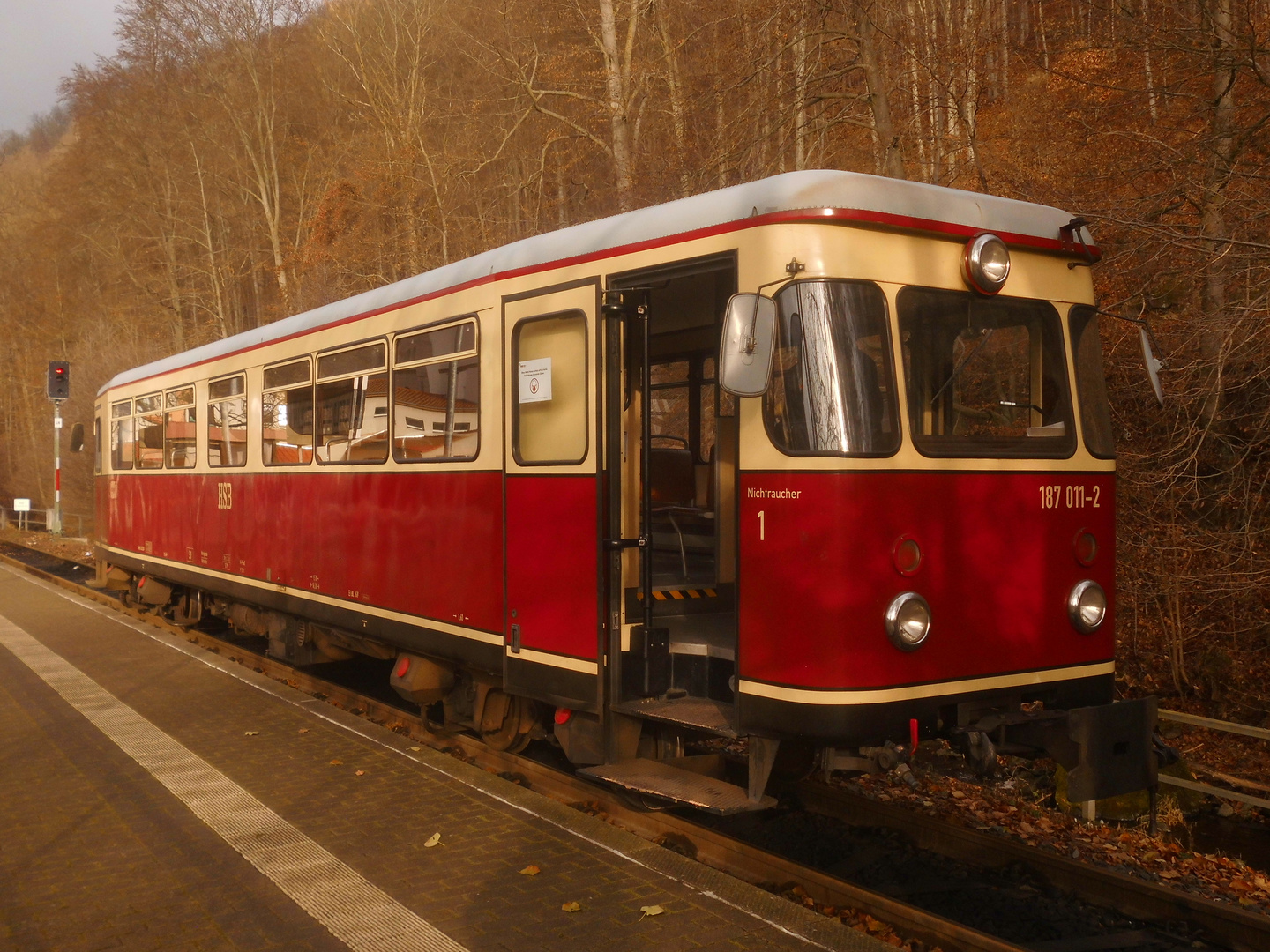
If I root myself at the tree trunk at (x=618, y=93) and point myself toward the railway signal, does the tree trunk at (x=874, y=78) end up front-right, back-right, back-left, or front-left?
back-left

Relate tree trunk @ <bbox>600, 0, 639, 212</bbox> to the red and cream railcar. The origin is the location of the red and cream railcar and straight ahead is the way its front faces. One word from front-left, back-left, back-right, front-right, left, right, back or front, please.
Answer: back-left

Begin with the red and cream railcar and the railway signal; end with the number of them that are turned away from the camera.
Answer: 0

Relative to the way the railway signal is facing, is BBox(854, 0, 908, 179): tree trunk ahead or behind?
ahead

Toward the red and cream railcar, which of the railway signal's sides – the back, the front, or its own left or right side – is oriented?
front

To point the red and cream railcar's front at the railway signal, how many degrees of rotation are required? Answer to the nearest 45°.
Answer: approximately 180°

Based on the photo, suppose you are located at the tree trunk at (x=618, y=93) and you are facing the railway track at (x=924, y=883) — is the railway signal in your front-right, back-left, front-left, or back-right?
back-right

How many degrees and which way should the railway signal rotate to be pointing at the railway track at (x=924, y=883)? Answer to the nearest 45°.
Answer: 0° — it already faces it

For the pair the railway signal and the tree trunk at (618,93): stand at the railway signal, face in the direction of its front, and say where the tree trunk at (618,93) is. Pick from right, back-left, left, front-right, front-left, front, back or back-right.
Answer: front-left

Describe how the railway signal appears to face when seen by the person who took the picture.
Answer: facing the viewer

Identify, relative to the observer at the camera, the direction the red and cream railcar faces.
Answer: facing the viewer and to the right of the viewer
